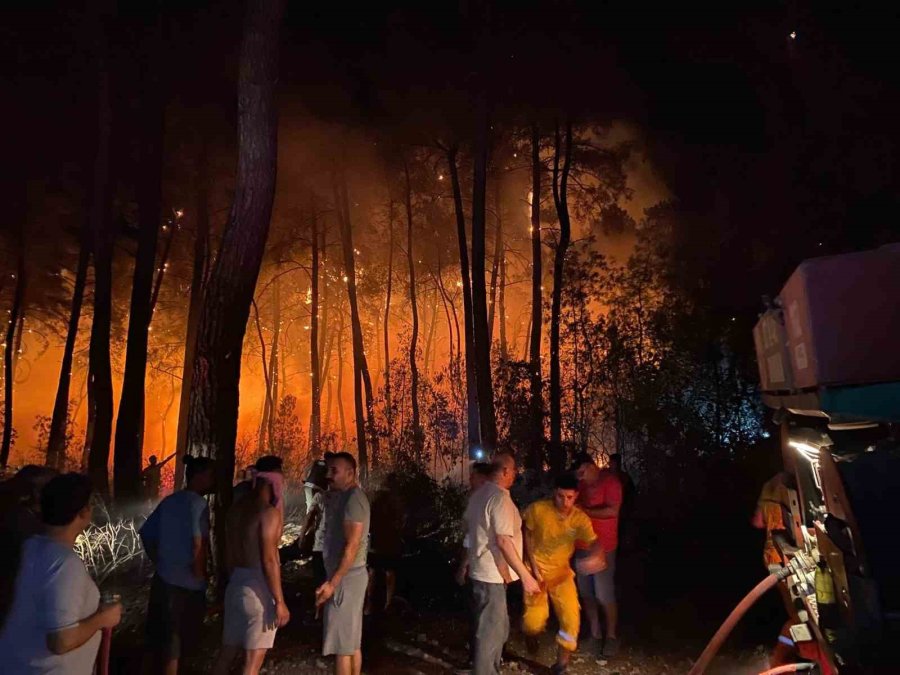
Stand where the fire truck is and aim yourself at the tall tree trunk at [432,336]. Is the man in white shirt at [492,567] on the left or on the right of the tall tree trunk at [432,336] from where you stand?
left

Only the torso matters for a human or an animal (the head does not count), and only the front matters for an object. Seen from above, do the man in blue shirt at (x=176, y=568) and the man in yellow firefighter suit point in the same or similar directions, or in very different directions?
very different directions

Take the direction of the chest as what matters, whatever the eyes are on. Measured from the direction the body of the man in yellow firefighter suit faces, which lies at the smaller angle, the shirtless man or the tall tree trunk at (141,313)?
the shirtless man

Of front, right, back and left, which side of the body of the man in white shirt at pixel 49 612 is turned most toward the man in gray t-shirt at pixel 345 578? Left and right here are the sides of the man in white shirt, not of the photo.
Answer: front

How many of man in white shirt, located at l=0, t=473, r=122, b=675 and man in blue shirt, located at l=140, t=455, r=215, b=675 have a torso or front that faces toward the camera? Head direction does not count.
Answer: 0

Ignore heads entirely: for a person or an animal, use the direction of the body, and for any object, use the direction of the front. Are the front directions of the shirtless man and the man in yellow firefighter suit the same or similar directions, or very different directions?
very different directions

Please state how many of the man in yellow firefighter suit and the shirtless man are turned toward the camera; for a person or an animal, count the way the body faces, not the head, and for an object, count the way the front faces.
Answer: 1

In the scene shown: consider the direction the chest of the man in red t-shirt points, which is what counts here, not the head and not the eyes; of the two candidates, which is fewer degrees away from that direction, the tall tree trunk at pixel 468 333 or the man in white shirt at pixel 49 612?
the man in white shirt

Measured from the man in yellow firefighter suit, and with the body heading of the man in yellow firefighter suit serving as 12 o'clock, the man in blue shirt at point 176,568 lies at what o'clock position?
The man in blue shirt is roughly at 2 o'clock from the man in yellow firefighter suit.

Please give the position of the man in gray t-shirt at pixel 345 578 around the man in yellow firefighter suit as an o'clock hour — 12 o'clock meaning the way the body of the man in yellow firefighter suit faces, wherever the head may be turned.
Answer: The man in gray t-shirt is roughly at 2 o'clock from the man in yellow firefighter suit.

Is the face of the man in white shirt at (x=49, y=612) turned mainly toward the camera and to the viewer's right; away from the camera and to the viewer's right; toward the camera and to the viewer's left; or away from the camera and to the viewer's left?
away from the camera and to the viewer's right

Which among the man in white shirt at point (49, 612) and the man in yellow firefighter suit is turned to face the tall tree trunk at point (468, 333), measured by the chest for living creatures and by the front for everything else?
the man in white shirt

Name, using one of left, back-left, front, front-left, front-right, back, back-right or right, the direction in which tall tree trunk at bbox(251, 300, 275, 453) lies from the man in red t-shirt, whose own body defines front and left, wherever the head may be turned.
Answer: right
